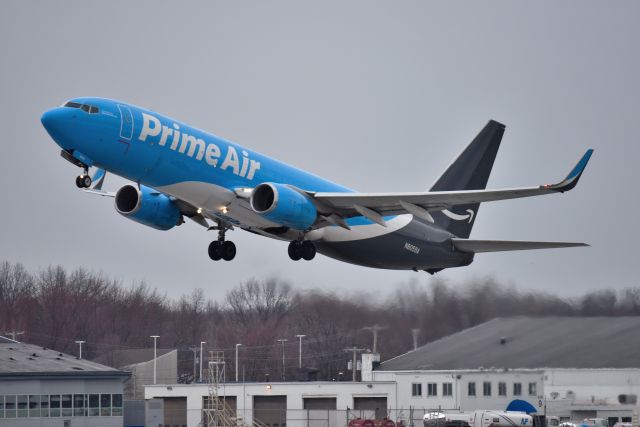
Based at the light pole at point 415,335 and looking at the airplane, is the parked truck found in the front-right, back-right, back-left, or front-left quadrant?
front-left

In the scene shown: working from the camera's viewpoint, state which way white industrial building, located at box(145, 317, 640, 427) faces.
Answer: facing the viewer

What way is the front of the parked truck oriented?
to the viewer's left

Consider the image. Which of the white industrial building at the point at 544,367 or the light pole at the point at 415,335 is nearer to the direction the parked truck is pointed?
the light pole

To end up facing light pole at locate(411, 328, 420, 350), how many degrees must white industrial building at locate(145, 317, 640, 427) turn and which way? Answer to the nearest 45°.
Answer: approximately 135° to its right

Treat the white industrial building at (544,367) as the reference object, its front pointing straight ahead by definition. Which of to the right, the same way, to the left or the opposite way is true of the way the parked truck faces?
to the right
